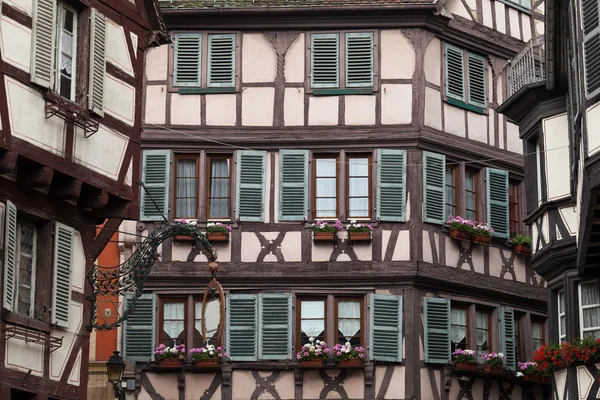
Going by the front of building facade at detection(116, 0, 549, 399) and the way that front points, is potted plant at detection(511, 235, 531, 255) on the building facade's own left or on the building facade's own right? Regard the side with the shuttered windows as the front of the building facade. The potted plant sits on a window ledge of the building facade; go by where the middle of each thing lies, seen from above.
on the building facade's own left

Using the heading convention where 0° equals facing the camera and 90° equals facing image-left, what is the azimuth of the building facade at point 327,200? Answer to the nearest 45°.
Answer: approximately 0°
